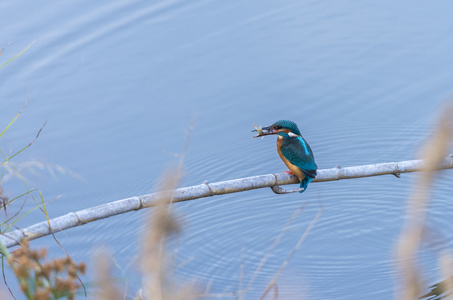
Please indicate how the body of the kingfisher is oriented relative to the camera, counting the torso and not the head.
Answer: to the viewer's left

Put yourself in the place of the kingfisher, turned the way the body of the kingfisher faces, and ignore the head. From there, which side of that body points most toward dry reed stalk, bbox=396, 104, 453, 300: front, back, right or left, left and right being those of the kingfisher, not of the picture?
left
